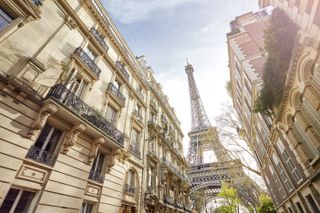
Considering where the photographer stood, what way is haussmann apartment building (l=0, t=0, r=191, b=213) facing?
facing the viewer and to the right of the viewer

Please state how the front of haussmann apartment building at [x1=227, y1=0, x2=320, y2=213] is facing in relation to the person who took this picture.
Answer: facing the viewer and to the left of the viewer

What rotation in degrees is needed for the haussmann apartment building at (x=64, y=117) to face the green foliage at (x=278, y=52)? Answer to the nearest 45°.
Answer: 0° — it already faces it

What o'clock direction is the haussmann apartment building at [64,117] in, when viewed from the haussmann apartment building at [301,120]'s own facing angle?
the haussmann apartment building at [64,117] is roughly at 12 o'clock from the haussmann apartment building at [301,120].

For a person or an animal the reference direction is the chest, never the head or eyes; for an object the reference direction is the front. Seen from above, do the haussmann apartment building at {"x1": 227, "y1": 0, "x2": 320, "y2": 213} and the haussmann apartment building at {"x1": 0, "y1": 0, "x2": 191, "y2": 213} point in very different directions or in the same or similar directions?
very different directions

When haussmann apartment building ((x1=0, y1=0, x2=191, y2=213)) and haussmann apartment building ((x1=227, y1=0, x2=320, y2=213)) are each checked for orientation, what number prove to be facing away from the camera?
0

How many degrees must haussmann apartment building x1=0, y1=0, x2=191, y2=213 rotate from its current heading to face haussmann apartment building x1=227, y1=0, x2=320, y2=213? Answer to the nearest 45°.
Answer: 0° — it already faces it
